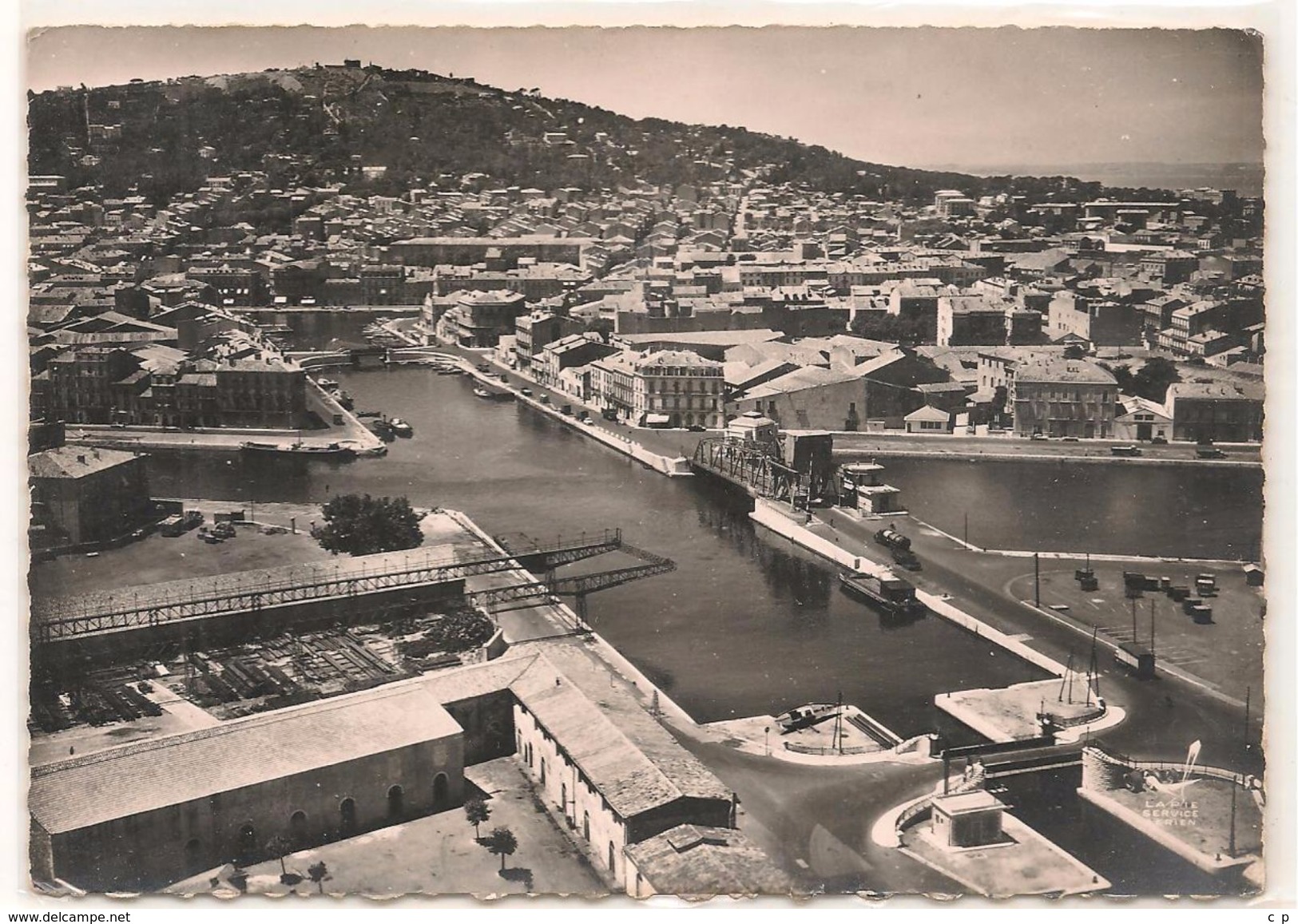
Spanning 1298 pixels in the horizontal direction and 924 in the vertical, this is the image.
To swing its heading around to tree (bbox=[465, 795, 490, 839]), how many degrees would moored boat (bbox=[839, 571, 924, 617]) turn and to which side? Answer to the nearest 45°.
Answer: approximately 90° to its left

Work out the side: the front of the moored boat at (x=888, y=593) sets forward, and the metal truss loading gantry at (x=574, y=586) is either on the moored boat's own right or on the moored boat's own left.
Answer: on the moored boat's own left

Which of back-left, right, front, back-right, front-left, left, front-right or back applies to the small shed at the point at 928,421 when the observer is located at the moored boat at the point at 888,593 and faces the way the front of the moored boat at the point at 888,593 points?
front-right

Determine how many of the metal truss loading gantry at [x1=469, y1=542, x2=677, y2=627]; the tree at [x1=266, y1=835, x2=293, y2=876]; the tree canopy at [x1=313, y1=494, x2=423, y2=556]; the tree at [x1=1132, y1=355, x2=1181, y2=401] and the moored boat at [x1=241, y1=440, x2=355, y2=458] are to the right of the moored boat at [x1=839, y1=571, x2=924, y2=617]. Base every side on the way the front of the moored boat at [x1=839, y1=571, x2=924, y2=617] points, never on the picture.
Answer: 1

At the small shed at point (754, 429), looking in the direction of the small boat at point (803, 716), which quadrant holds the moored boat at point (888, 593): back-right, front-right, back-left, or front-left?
front-left

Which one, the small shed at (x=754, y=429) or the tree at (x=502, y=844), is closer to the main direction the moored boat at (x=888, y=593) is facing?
the small shed

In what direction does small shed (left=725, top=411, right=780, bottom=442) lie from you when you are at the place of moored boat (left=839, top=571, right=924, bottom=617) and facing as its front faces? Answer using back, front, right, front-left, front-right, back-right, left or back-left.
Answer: front

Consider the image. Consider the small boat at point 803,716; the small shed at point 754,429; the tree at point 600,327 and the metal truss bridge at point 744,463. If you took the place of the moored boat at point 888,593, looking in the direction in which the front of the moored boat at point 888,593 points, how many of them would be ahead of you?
3

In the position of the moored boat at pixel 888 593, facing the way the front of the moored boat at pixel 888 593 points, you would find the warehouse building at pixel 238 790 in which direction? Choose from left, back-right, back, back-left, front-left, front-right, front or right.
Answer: left

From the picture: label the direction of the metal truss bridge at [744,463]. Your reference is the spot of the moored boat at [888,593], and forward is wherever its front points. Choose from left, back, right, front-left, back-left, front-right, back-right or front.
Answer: front

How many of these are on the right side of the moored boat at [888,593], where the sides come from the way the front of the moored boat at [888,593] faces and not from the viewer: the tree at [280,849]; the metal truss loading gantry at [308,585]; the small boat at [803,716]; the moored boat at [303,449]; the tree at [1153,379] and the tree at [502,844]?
1

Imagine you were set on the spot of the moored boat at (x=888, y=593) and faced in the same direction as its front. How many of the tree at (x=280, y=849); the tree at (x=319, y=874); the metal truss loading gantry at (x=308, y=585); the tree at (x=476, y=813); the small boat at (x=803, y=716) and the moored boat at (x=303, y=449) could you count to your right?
0

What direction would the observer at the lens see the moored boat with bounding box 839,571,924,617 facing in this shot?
facing away from the viewer and to the left of the viewer

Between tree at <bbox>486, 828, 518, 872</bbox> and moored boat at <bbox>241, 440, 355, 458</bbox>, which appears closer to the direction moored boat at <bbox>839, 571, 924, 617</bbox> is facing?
the moored boat

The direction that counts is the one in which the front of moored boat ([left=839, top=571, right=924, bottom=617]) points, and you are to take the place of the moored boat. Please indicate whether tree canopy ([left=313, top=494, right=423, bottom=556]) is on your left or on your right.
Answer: on your left

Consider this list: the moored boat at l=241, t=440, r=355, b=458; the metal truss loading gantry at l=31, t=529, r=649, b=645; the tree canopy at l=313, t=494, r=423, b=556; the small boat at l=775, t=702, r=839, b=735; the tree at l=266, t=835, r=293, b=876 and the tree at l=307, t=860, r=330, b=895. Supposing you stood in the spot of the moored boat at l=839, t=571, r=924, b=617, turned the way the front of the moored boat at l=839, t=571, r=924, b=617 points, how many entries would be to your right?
0

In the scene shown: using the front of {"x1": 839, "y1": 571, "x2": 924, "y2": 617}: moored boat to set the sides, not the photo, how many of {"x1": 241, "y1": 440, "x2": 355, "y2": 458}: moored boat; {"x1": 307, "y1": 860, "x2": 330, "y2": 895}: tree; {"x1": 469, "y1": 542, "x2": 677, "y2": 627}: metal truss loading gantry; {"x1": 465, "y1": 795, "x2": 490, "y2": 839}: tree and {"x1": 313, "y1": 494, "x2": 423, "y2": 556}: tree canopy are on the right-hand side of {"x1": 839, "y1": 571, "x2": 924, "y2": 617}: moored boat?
0

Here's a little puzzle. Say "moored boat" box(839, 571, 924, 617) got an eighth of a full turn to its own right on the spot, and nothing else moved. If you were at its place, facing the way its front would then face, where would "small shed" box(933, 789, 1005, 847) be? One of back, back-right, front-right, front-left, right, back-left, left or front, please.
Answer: back

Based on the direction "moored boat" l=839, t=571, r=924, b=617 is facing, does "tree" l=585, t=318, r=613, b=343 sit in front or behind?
in front

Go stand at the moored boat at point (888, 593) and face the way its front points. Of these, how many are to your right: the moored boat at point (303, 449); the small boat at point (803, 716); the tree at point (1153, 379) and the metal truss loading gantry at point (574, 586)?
1
